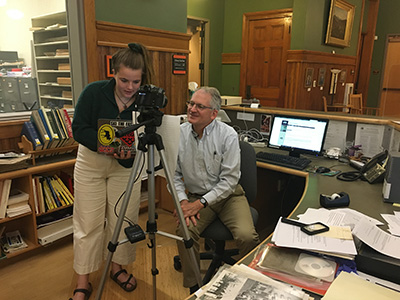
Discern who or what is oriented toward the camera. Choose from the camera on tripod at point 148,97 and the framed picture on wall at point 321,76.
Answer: the framed picture on wall

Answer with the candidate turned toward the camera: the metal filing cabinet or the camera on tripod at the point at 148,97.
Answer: the metal filing cabinet

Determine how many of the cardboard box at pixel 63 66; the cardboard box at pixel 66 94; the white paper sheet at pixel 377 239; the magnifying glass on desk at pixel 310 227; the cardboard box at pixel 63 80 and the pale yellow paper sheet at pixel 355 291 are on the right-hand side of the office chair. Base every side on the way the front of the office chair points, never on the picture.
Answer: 3

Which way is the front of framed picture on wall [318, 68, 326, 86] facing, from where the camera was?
facing the viewer

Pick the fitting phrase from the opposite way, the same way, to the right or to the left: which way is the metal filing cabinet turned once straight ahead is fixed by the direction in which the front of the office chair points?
to the left

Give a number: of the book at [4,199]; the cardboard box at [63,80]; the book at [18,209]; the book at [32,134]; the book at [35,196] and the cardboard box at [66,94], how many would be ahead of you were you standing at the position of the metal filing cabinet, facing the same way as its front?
4

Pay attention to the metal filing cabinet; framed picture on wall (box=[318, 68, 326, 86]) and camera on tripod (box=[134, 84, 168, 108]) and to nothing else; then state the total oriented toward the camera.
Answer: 2

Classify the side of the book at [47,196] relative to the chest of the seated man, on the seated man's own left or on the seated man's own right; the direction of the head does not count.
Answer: on the seated man's own right

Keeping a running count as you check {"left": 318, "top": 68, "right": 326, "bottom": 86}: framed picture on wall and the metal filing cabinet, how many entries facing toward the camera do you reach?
2

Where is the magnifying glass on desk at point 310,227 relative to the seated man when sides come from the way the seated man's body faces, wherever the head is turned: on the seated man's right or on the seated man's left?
on the seated man's left

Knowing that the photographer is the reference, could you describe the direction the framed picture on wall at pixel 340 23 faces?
facing the viewer and to the right of the viewer

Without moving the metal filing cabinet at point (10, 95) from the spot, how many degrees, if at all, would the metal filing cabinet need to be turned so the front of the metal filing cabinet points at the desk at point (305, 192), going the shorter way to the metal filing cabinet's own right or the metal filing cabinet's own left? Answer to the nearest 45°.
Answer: approximately 45° to the metal filing cabinet's own left

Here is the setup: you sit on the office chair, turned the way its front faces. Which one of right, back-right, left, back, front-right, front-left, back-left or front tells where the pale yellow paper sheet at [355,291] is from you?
front-left

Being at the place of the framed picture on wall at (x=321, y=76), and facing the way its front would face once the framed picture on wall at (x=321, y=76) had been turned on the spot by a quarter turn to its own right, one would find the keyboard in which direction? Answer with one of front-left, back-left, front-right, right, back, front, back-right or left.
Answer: left

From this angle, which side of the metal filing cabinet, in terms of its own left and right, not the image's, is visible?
front

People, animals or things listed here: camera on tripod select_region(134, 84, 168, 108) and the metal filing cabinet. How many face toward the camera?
1

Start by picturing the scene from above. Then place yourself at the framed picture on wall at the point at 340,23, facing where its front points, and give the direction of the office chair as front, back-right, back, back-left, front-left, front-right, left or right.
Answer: front-right

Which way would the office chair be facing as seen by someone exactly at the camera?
facing the viewer and to the left of the viewer
